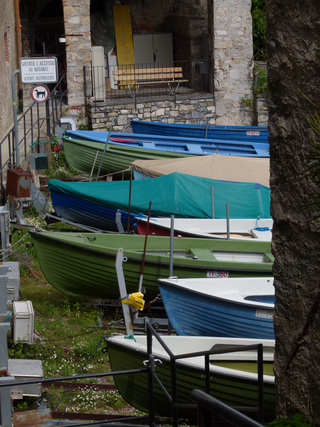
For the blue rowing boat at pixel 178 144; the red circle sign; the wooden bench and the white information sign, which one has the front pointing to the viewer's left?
the blue rowing boat

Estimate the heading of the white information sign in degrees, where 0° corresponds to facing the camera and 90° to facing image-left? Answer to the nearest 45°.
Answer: approximately 0°

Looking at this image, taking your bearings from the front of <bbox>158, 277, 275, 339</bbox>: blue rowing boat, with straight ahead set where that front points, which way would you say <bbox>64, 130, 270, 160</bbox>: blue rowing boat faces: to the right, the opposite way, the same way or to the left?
the same way

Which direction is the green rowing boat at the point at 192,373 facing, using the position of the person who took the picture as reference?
facing to the left of the viewer

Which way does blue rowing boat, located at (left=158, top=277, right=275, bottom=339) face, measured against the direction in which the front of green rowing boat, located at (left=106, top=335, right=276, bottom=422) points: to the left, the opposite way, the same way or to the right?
the same way

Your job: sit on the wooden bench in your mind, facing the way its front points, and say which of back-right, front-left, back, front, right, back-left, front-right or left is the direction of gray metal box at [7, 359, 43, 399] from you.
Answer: front

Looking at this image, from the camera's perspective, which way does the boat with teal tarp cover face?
to the viewer's left

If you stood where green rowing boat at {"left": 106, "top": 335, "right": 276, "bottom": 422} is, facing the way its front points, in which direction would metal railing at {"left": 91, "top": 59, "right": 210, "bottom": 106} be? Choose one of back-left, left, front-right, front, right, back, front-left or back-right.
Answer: right

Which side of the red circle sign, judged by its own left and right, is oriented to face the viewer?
front

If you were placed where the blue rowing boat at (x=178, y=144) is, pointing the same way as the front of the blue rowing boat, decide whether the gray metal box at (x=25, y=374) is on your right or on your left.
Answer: on your left

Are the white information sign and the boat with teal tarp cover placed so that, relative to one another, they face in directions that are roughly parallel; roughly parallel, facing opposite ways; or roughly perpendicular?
roughly perpendicular

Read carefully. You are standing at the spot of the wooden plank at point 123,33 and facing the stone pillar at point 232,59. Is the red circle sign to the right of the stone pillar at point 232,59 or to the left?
right

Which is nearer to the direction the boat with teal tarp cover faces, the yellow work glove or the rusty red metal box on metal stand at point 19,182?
the rusty red metal box on metal stand

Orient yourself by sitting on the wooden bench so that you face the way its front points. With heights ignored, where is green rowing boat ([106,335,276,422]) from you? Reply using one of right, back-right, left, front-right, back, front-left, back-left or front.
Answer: front

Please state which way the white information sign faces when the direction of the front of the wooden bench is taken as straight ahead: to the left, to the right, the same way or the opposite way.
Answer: the same way

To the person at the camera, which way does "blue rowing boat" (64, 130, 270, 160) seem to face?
facing to the left of the viewer

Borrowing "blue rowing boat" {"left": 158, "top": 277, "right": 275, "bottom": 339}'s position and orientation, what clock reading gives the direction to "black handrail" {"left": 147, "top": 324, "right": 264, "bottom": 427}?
The black handrail is roughly at 9 o'clock from the blue rowing boat.

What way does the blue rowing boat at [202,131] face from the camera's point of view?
to the viewer's left
